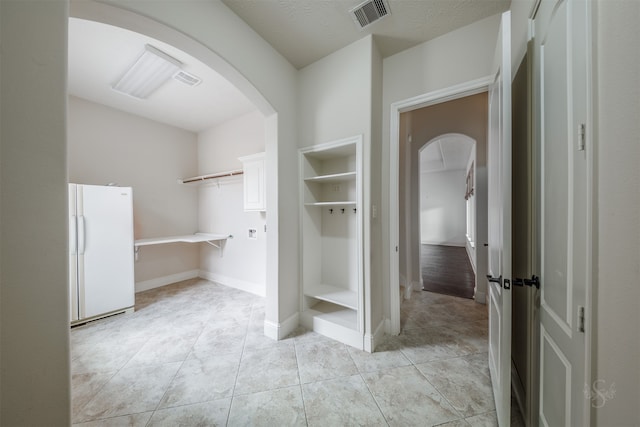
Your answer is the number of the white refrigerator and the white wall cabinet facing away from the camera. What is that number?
0

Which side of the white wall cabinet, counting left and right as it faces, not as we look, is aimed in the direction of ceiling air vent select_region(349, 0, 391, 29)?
left

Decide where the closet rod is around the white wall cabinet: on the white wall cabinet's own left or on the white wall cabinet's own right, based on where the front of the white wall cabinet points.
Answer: on the white wall cabinet's own right

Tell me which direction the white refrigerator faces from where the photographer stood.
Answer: facing the viewer and to the right of the viewer

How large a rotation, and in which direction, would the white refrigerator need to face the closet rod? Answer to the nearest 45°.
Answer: approximately 45° to its left

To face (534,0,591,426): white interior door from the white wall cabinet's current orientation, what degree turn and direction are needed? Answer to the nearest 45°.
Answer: approximately 90° to its left

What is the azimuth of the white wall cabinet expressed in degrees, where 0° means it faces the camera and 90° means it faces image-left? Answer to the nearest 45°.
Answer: approximately 45°

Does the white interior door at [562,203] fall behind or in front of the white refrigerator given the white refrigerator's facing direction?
in front

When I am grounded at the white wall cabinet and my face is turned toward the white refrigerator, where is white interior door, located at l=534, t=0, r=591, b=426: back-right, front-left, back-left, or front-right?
back-left

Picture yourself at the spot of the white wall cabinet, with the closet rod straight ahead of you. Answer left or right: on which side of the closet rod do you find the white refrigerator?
left

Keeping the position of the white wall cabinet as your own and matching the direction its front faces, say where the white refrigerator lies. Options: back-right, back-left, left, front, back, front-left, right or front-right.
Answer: front-right

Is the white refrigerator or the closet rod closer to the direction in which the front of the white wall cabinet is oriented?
the white refrigerator
